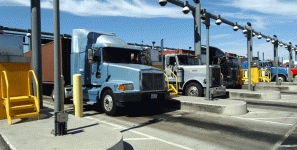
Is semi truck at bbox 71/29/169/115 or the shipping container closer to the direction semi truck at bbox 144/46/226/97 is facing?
the semi truck

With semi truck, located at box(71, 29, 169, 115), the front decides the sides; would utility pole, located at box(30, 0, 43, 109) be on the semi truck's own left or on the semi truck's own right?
on the semi truck's own right

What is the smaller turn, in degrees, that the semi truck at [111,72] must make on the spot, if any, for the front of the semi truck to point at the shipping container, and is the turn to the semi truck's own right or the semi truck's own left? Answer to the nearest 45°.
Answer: approximately 180°

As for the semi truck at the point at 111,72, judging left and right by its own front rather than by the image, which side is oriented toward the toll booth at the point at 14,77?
right

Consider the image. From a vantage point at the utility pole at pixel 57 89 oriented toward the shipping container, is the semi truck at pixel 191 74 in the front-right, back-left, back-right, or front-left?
front-right

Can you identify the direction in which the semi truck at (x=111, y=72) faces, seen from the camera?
facing the viewer and to the right of the viewer

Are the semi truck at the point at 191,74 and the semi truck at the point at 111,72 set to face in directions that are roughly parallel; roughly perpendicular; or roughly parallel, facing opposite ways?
roughly parallel

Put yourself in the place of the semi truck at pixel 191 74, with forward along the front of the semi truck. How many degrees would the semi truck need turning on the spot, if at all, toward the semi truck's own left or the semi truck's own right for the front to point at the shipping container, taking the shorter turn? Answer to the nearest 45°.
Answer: approximately 135° to the semi truck's own right

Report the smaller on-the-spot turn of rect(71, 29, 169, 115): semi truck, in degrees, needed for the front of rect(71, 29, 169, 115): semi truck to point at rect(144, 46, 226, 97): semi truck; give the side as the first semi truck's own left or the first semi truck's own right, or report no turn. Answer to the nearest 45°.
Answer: approximately 90° to the first semi truck's own left

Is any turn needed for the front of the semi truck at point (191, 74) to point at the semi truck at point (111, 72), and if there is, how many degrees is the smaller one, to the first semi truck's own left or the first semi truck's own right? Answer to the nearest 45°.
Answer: approximately 90° to the first semi truck's own right

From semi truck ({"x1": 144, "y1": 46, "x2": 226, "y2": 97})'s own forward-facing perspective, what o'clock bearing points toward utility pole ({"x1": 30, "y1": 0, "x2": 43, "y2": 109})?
The utility pole is roughly at 3 o'clock from the semi truck.

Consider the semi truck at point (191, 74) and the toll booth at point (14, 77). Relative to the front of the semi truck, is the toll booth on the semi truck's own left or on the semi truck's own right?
on the semi truck's own right

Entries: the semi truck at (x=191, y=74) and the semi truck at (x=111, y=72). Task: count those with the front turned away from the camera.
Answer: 0

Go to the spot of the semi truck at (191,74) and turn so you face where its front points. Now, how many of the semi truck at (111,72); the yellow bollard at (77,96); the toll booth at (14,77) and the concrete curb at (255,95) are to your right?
3
